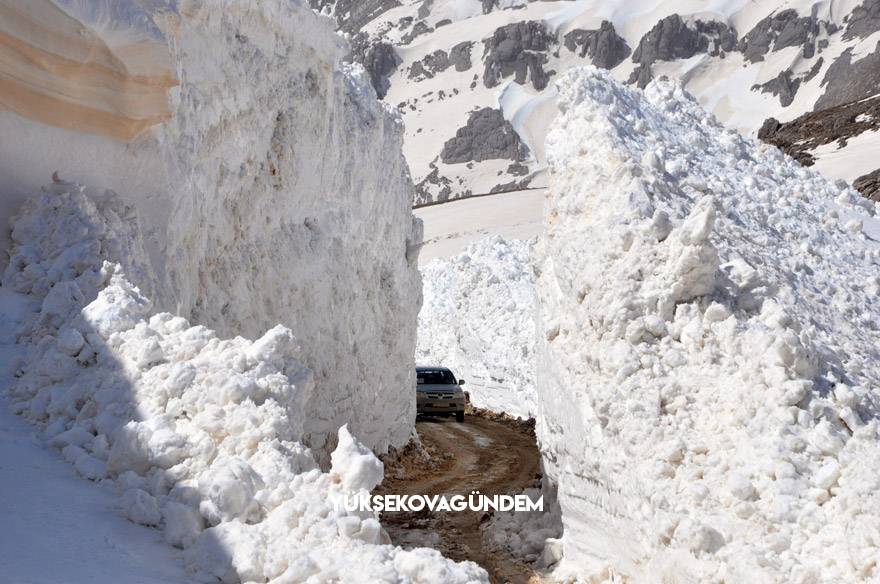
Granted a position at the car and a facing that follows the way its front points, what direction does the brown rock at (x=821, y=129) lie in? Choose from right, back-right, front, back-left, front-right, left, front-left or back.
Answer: back-left

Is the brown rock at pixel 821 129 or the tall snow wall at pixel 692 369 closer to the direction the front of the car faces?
the tall snow wall

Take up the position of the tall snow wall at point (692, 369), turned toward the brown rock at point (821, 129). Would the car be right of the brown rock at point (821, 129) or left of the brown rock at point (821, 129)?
left

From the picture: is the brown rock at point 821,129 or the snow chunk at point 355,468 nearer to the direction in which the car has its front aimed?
the snow chunk

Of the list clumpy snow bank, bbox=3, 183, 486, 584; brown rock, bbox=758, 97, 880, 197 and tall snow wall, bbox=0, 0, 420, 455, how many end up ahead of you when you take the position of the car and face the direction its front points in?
2

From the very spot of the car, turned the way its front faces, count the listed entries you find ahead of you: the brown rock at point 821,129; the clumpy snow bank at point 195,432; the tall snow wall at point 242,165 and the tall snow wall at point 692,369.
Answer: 3

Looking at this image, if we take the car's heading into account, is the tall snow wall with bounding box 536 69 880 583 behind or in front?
in front

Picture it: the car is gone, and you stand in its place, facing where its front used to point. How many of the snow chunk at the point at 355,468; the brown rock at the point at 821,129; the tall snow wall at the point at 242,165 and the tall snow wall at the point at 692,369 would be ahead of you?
3

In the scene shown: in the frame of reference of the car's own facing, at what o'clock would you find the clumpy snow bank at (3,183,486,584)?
The clumpy snow bank is roughly at 12 o'clock from the car.

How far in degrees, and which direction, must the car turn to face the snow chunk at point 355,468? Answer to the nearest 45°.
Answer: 0° — it already faces it

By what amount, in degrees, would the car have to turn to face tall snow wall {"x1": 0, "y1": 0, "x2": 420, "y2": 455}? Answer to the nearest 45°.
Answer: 0° — it already faces it

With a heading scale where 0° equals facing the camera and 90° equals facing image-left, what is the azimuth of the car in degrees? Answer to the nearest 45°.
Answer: approximately 0°
